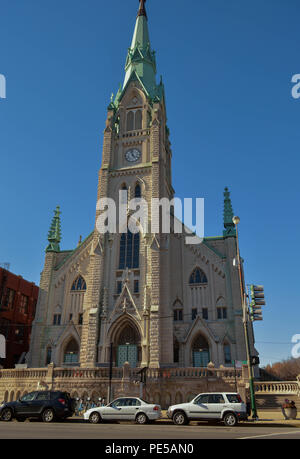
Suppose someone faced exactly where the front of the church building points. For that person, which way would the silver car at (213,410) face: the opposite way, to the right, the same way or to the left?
to the right

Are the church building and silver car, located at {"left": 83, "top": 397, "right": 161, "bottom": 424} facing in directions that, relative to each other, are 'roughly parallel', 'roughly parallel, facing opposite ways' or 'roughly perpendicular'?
roughly perpendicular

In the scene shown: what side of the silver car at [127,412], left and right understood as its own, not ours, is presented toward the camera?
left

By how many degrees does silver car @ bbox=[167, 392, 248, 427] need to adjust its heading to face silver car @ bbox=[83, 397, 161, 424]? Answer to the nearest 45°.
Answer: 0° — it already faces it

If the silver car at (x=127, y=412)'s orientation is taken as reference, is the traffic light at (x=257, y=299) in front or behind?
behind

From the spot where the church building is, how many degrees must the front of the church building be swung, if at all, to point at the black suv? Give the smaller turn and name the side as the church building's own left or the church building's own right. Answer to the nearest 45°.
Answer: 0° — it already faces it

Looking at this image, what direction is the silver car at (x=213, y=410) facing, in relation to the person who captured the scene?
facing to the left of the viewer

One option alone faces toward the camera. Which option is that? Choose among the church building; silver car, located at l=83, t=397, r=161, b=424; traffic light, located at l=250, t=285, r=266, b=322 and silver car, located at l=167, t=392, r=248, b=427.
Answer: the church building

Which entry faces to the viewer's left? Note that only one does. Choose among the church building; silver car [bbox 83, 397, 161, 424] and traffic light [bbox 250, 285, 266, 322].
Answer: the silver car

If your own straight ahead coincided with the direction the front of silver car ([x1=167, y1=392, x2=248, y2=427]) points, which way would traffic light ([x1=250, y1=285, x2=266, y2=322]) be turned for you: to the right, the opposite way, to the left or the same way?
the opposite way

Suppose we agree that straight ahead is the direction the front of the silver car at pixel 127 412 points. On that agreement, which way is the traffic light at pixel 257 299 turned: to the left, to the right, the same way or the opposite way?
the opposite way
